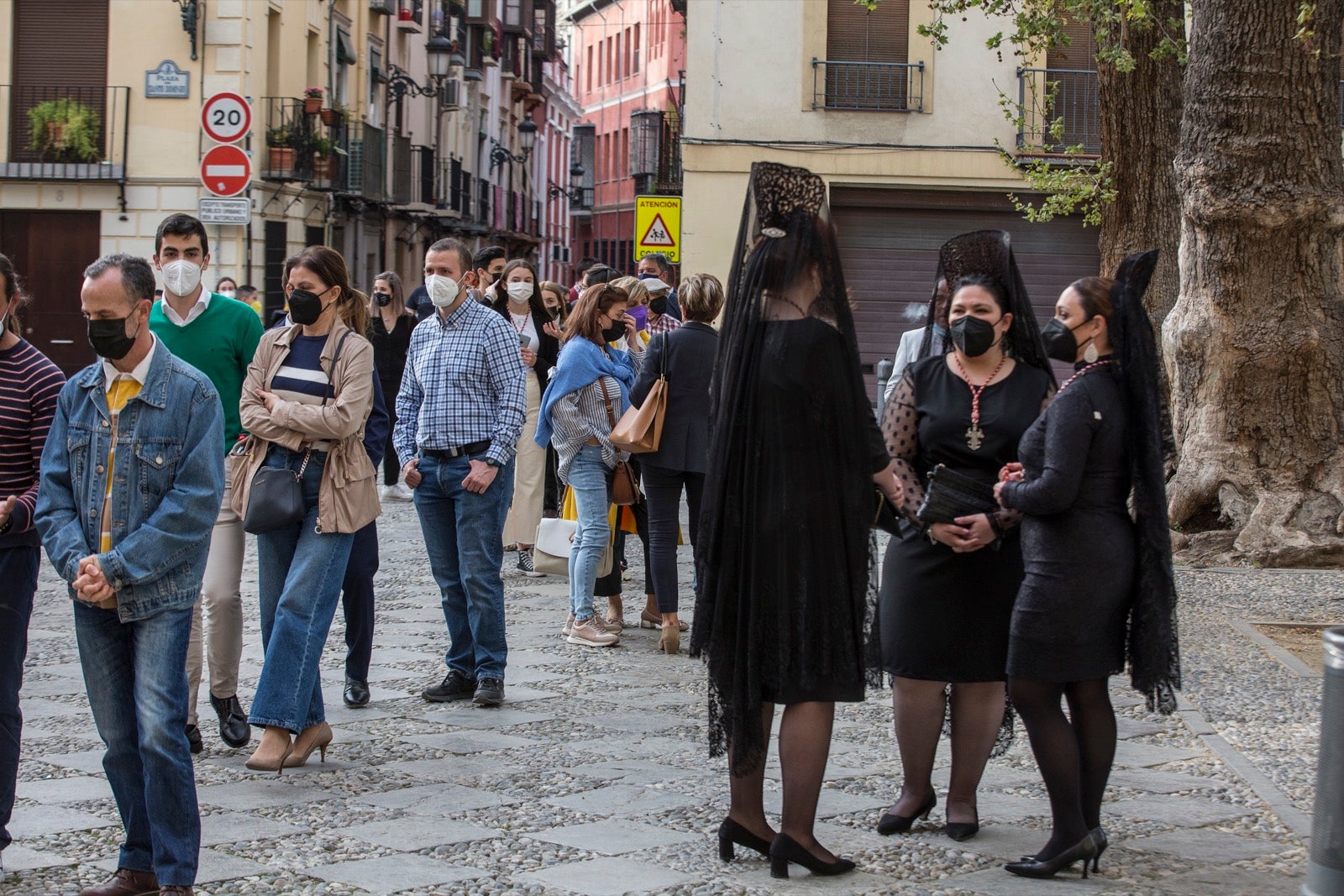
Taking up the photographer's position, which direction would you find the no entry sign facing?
facing the viewer

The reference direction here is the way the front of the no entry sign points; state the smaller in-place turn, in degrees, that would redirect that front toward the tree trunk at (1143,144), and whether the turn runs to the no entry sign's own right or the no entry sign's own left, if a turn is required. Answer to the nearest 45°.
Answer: approximately 90° to the no entry sign's own left

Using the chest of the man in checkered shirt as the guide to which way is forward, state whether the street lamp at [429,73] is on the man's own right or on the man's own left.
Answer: on the man's own right

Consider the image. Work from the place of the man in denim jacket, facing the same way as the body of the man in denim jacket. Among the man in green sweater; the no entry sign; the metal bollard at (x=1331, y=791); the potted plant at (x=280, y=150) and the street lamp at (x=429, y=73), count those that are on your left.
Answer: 1

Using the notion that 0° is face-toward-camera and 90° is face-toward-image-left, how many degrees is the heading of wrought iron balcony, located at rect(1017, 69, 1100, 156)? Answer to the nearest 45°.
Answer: approximately 0°

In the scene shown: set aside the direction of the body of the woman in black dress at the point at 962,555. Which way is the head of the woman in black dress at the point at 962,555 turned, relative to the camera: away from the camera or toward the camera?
toward the camera

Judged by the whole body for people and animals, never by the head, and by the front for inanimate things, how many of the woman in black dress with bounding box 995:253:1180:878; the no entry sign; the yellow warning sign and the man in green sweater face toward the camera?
3

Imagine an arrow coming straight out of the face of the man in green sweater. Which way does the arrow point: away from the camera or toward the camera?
toward the camera

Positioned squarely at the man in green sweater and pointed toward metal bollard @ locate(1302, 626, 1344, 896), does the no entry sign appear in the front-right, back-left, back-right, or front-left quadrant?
back-left

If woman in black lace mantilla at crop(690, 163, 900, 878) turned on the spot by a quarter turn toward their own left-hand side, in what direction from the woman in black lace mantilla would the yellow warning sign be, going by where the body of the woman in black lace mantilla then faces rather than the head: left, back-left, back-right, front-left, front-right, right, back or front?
front-right

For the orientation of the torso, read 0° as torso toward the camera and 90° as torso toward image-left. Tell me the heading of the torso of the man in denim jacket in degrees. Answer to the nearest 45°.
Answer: approximately 45°

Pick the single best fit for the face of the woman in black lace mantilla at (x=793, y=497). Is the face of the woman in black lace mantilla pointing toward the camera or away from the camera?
away from the camera

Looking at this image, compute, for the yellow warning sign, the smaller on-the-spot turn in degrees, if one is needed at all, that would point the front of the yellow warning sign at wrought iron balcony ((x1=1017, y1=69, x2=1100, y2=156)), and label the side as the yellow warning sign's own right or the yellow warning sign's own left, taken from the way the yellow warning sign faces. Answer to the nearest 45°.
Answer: approximately 135° to the yellow warning sign's own left

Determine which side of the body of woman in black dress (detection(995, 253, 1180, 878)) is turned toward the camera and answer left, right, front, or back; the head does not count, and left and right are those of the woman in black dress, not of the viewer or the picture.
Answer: left

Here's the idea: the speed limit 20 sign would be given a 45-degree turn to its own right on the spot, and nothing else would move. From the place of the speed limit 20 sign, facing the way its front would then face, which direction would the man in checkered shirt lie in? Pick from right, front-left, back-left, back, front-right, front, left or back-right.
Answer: front-left

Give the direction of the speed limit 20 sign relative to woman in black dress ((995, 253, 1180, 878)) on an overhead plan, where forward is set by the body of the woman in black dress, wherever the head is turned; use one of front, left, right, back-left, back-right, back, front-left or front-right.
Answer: front-right
